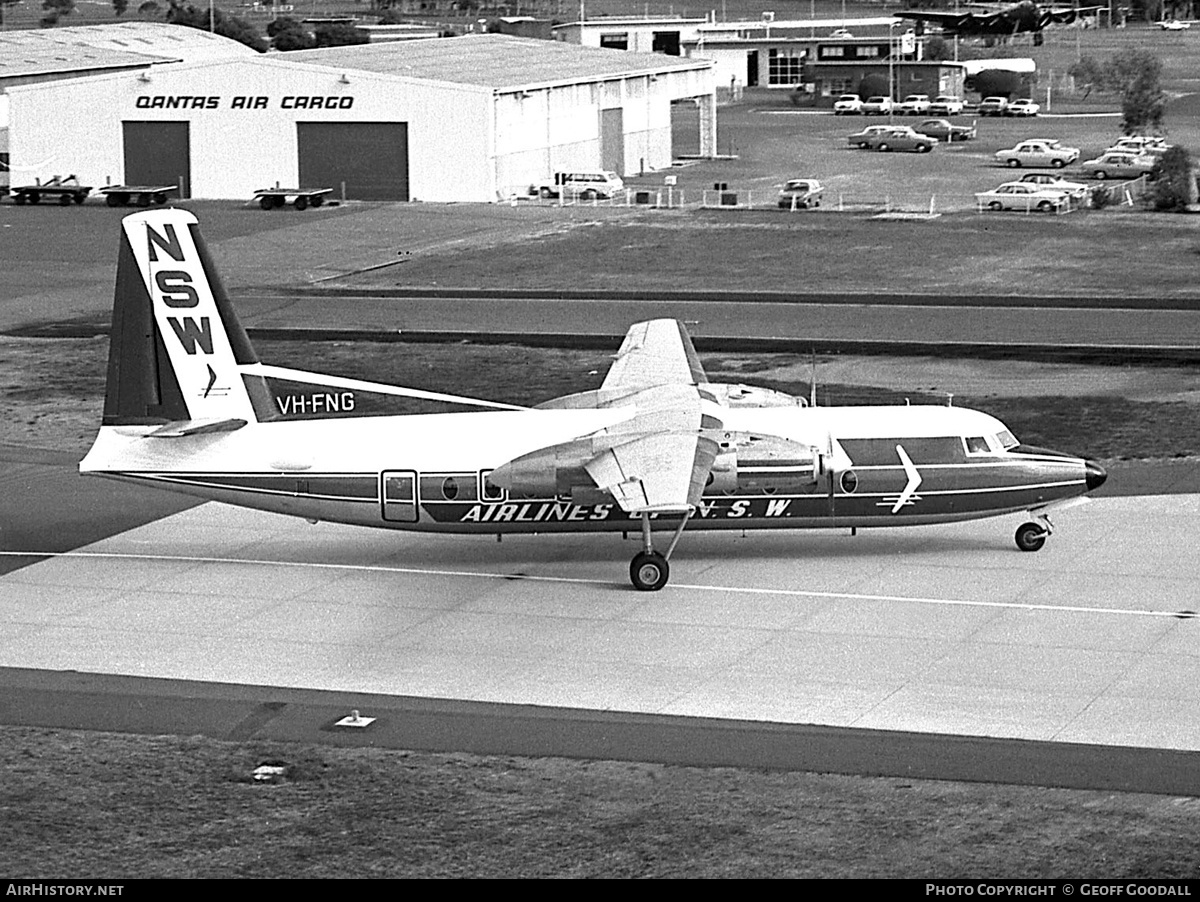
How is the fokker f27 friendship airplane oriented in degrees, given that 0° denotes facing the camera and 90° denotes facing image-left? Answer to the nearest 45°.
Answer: approximately 270°
